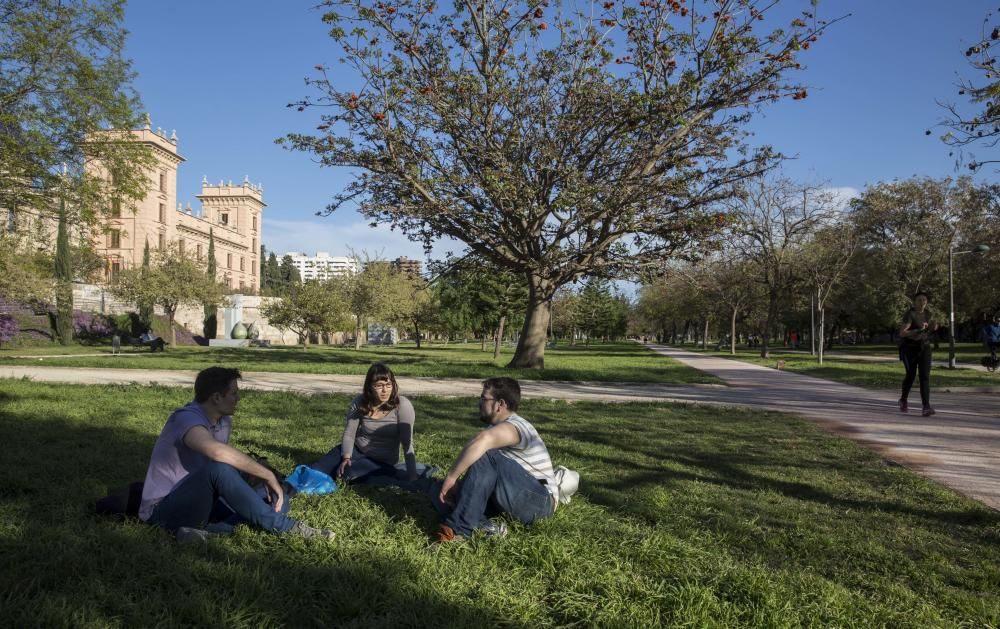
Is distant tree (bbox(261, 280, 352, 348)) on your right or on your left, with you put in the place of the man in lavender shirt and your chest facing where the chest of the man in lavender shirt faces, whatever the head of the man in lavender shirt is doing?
on your left

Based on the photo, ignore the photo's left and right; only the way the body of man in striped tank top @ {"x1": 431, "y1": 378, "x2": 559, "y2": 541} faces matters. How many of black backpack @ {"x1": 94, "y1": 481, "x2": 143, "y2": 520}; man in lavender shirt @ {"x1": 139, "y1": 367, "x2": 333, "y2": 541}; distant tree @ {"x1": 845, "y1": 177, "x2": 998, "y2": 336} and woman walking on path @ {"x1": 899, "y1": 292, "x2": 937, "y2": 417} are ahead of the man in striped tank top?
2

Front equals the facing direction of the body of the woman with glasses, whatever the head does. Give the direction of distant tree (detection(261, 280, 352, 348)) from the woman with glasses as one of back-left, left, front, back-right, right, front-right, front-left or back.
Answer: back

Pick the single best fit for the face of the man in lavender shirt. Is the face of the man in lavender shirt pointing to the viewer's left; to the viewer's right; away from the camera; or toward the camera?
to the viewer's right

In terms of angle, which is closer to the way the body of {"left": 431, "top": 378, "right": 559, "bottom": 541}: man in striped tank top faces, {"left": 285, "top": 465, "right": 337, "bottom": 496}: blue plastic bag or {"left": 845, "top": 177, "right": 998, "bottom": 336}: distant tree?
the blue plastic bag

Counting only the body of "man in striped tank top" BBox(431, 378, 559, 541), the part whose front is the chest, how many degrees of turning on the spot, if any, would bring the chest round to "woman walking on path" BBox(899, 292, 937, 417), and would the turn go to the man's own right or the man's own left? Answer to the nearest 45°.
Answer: approximately 135° to the man's own right

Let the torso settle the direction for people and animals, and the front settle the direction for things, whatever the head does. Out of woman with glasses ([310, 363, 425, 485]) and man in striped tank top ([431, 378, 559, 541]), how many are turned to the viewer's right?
0

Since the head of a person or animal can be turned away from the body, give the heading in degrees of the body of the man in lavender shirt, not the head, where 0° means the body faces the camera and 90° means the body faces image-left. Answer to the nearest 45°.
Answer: approximately 270°

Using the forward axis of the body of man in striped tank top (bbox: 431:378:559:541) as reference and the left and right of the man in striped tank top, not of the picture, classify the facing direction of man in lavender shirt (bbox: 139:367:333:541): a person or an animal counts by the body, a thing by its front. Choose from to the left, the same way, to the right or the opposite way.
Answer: the opposite way

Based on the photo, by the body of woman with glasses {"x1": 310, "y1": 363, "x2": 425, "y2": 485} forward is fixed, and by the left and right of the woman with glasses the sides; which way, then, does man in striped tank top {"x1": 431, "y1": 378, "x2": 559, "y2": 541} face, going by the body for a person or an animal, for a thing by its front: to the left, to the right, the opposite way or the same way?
to the right

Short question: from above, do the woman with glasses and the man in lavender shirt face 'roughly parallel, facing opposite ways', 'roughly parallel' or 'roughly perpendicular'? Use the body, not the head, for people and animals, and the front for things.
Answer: roughly perpendicular

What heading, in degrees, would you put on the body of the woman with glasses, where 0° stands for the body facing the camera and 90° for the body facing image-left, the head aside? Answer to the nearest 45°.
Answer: approximately 0°

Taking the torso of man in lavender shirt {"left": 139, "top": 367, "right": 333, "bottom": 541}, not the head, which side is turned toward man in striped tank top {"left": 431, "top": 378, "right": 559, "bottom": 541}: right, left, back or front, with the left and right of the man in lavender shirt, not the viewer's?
front

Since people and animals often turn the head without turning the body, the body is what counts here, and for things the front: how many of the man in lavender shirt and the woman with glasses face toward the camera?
1

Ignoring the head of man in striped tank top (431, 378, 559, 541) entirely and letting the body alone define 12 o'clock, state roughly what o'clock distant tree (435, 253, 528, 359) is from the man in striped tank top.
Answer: The distant tree is roughly at 3 o'clock from the man in striped tank top.

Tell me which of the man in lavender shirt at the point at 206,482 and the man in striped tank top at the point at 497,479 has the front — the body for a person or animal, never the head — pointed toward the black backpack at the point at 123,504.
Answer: the man in striped tank top

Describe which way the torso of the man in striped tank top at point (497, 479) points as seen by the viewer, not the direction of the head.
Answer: to the viewer's left

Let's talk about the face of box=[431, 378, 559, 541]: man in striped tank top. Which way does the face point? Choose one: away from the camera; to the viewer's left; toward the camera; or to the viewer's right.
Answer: to the viewer's left
